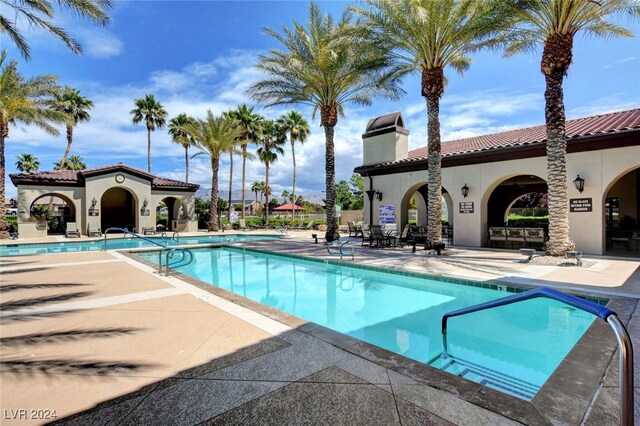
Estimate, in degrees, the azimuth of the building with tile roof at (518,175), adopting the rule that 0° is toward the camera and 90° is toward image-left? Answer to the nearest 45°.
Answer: approximately 45°

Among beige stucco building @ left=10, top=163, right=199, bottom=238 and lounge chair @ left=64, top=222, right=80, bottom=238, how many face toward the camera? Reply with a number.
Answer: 2

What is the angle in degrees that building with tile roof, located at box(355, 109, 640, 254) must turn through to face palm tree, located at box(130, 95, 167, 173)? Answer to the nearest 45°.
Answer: approximately 45° to its right

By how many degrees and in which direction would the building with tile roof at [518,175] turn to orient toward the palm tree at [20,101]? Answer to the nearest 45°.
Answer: approximately 45° to its right

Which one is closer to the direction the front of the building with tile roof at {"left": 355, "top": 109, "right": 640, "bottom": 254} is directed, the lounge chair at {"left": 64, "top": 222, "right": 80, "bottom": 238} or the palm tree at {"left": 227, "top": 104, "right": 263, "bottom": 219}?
the lounge chair

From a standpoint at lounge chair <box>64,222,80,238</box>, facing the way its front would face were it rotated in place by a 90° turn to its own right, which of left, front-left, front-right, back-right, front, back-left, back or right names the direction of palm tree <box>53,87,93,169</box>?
right

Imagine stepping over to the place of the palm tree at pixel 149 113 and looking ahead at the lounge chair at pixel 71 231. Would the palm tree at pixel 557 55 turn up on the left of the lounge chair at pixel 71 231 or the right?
left

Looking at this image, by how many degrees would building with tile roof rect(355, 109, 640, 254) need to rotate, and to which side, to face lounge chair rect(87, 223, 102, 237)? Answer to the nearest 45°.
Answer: approximately 45° to its right

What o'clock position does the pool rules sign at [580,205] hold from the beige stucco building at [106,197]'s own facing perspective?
The pool rules sign is roughly at 11 o'clock from the beige stucco building.

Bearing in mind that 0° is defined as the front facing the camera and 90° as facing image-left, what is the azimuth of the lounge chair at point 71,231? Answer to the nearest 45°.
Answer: approximately 0°
